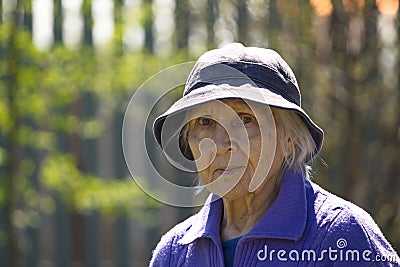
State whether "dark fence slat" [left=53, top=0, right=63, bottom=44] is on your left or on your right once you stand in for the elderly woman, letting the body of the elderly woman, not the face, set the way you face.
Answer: on your right

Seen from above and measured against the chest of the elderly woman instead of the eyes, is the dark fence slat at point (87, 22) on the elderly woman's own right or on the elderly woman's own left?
on the elderly woman's own right

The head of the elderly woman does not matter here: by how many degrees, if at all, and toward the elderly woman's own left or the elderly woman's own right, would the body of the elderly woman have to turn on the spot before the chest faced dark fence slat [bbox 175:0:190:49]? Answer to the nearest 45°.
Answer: approximately 135° to the elderly woman's own right

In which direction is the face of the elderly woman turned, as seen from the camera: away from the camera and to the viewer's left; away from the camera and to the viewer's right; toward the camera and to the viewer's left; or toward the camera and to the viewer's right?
toward the camera and to the viewer's left

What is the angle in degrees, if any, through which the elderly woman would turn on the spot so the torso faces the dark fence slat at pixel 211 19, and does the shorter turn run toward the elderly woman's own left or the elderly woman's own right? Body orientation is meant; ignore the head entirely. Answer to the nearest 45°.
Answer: approximately 135° to the elderly woman's own right

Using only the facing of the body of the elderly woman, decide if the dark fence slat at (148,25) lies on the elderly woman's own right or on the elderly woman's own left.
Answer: on the elderly woman's own right

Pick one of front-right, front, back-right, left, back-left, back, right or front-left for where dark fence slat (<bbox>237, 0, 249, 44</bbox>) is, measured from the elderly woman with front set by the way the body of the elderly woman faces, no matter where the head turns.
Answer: back-right

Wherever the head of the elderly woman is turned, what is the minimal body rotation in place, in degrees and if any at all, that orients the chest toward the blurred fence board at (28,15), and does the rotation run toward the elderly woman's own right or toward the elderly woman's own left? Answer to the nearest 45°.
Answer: approximately 90° to the elderly woman's own right

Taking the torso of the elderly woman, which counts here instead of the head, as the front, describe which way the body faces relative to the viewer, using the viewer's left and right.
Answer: facing the viewer and to the left of the viewer
